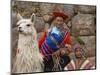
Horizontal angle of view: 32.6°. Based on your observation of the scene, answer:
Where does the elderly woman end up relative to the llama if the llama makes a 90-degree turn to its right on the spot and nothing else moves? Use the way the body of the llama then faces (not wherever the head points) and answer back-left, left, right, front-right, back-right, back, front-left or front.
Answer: back-right
